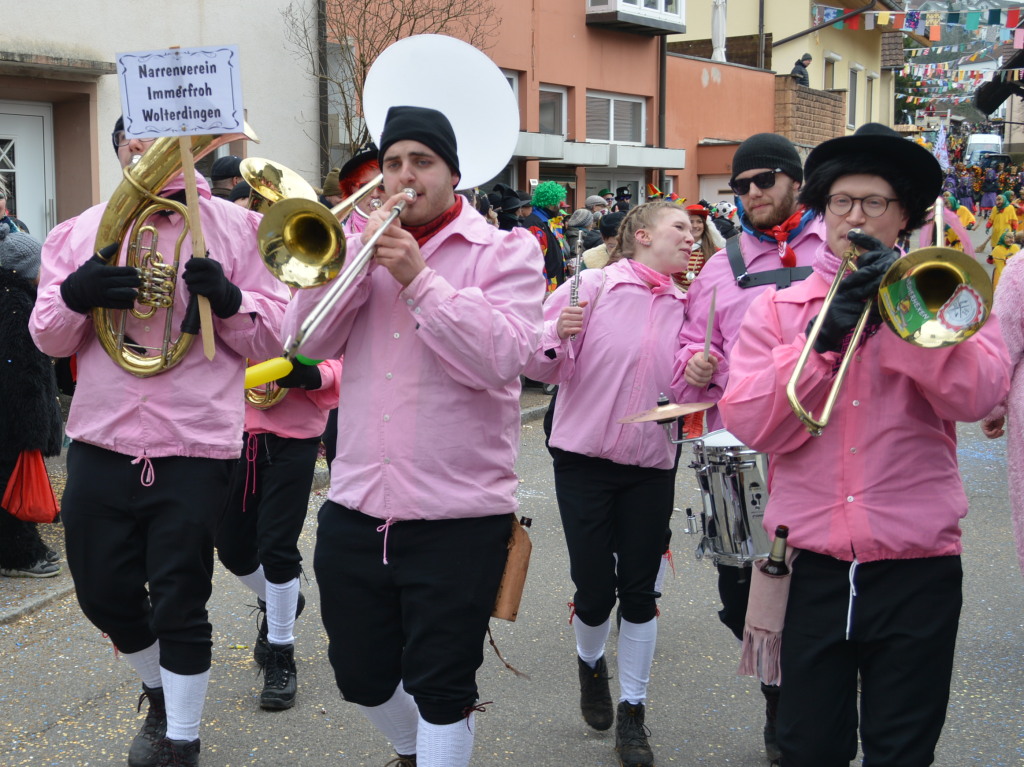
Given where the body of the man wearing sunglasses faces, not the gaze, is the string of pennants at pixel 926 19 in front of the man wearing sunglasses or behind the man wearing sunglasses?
behind

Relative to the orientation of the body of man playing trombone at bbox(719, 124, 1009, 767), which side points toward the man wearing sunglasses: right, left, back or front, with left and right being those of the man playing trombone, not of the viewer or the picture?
back

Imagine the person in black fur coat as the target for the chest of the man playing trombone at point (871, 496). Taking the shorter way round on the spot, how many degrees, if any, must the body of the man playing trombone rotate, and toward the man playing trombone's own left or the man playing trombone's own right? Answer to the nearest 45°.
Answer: approximately 135° to the man playing trombone's own right

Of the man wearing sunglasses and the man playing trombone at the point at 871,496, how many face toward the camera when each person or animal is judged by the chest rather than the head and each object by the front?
2

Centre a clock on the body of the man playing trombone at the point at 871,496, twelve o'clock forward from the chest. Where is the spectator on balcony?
The spectator on balcony is roughly at 6 o'clock from the man playing trombone.

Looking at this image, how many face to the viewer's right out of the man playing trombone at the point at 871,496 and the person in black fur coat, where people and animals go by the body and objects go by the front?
1

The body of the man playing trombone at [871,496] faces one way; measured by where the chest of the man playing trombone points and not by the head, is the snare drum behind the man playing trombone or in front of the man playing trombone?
behind

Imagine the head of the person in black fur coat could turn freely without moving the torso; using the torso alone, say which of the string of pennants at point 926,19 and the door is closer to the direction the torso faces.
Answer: the string of pennants

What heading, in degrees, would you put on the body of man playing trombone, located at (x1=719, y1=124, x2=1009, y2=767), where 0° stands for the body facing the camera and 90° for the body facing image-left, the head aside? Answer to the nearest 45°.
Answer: approximately 0°

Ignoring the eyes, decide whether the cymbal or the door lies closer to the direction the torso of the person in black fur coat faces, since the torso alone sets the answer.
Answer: the cymbal

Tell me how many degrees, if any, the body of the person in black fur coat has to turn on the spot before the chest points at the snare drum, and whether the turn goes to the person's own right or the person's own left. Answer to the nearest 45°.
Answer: approximately 45° to the person's own right

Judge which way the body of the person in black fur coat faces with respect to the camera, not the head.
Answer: to the viewer's right
